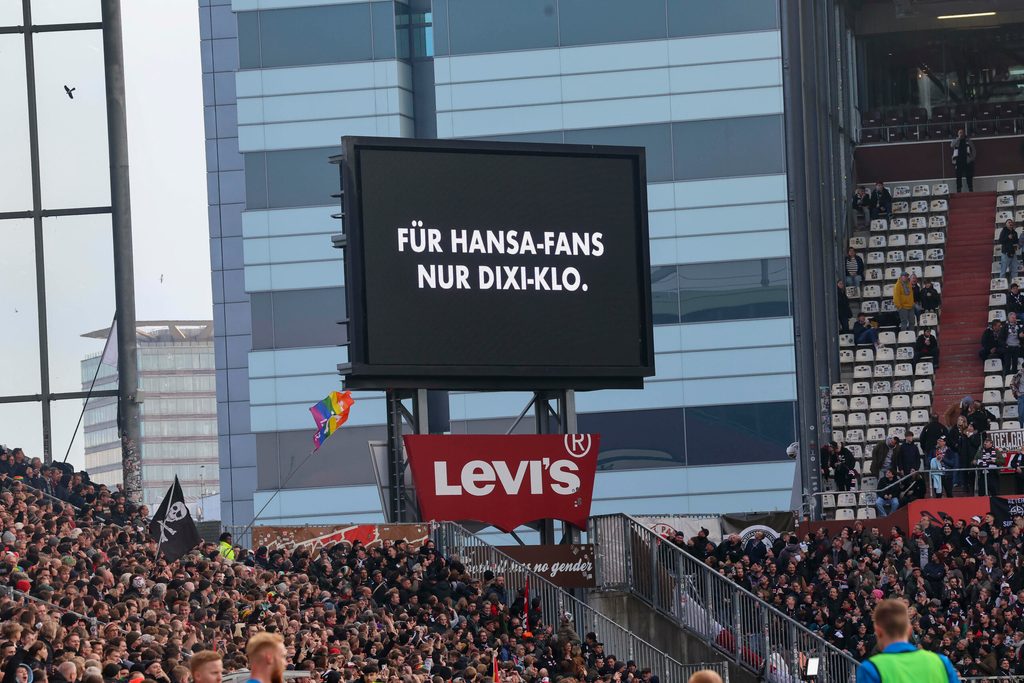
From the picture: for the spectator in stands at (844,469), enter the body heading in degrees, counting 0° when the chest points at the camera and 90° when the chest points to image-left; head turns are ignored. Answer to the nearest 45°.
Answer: approximately 45°

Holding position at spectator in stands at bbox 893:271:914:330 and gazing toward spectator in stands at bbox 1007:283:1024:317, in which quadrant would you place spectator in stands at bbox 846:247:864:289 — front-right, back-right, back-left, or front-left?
back-left

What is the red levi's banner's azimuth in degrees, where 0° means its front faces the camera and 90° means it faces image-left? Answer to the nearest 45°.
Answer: approximately 0°

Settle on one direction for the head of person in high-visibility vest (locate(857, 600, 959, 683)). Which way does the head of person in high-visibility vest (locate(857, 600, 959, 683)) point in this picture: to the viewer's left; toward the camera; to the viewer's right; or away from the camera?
away from the camera

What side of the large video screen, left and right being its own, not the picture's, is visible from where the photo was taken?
front

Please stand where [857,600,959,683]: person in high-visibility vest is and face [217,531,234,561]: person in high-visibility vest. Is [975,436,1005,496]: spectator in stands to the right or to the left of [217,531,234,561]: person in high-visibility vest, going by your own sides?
right

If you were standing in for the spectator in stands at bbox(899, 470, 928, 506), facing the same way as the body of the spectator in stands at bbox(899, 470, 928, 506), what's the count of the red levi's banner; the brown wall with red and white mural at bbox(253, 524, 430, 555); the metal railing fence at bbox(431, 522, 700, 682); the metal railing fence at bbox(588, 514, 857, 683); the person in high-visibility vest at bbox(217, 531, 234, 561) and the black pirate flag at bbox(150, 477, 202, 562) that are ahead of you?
6

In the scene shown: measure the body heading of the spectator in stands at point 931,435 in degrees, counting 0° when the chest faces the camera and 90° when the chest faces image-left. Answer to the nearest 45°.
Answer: approximately 45°

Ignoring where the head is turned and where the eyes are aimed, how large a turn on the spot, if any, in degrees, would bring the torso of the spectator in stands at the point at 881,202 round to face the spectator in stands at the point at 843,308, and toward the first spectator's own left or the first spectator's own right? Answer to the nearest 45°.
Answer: approximately 45° to the first spectator's own left

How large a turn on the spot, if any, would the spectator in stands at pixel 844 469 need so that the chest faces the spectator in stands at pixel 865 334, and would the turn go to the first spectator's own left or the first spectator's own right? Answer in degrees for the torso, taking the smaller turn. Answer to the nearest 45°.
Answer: approximately 135° to the first spectator's own right

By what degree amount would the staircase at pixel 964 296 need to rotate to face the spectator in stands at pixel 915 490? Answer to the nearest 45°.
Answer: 0° — it already faces them

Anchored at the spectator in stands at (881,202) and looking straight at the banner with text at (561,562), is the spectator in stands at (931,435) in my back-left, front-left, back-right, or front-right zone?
front-left

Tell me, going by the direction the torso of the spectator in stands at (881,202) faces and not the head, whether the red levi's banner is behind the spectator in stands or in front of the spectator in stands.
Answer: in front
